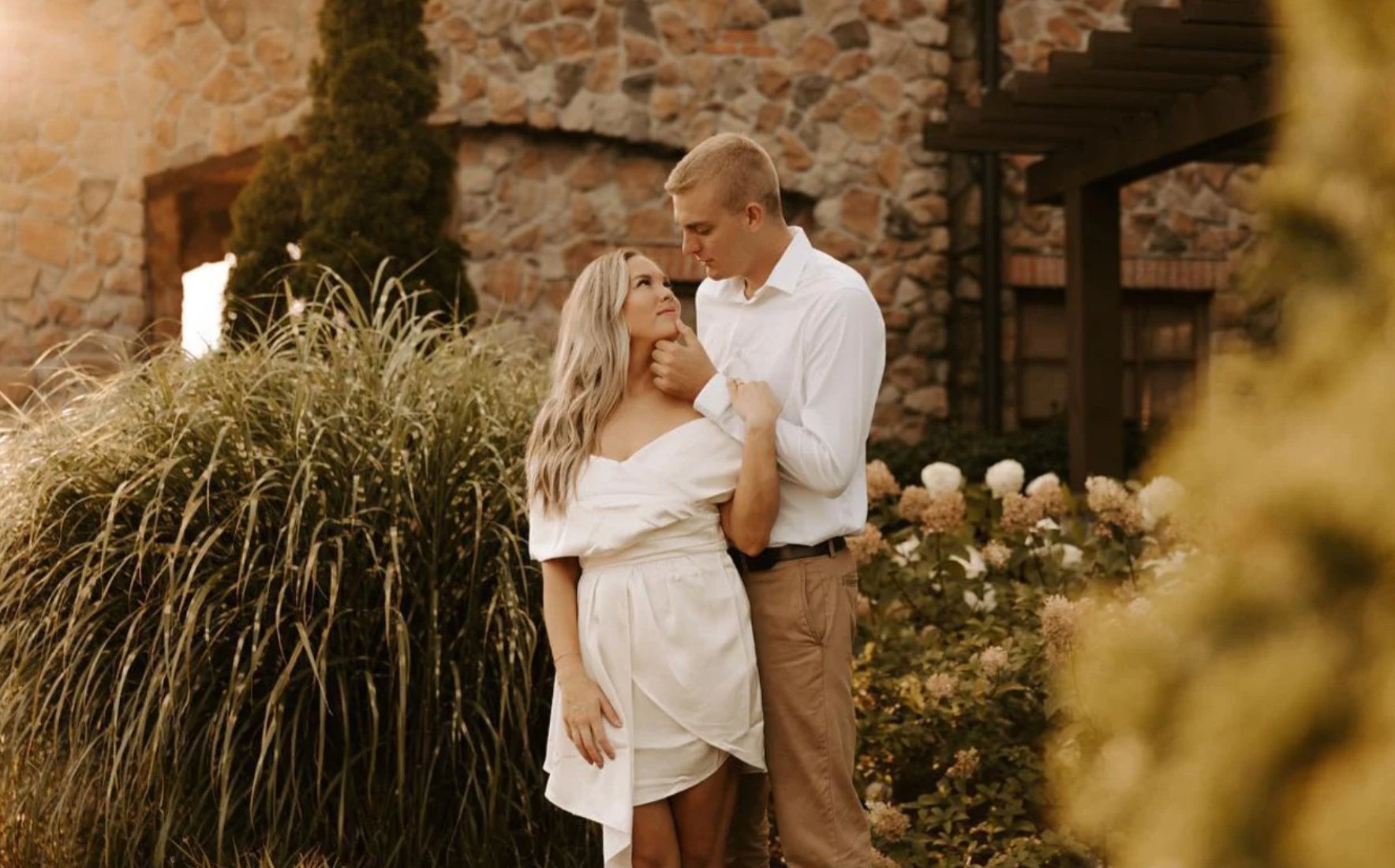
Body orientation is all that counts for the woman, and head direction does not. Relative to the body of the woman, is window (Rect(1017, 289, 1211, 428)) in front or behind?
behind

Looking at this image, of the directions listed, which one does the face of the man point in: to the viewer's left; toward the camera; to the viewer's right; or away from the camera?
to the viewer's left

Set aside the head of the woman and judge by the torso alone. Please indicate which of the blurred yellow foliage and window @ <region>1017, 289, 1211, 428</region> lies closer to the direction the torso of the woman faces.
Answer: the blurred yellow foliage

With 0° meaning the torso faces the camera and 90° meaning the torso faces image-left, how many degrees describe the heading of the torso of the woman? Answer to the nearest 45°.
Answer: approximately 0°

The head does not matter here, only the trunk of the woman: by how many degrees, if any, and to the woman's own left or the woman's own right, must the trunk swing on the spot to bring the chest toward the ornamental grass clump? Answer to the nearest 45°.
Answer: approximately 135° to the woman's own right

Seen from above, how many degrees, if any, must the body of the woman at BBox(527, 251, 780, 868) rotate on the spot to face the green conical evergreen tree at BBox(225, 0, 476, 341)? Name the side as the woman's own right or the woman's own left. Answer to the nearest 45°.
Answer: approximately 180°

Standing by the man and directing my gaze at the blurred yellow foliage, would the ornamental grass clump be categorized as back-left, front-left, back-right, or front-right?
back-right

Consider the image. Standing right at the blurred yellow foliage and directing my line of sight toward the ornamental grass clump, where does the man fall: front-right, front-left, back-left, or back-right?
front-right

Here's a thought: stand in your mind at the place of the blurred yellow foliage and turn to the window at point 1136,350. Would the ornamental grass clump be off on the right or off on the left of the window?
left

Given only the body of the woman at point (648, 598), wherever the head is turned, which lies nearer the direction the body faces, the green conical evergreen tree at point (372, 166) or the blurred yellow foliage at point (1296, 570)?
the blurred yellow foliage

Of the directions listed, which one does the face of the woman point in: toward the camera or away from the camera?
toward the camera

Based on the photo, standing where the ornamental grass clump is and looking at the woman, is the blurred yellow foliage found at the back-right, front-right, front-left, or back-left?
front-right

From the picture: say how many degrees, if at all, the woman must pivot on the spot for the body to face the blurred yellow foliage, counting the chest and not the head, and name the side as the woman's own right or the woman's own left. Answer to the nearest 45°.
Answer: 0° — they already face it

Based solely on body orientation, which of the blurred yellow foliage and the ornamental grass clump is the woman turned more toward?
the blurred yellow foliage

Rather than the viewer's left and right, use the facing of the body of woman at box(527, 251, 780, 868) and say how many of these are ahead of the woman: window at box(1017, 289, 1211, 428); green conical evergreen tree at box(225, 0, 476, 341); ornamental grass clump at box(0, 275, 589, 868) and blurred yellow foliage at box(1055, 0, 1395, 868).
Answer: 1
